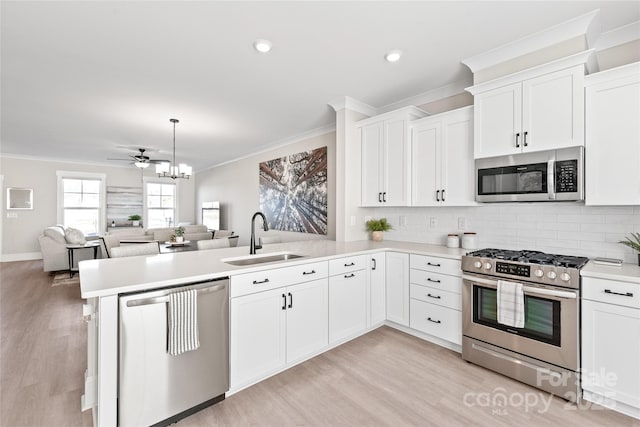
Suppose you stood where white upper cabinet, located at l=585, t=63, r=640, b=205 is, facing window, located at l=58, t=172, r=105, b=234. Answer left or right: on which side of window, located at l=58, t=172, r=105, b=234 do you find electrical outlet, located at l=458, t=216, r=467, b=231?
right

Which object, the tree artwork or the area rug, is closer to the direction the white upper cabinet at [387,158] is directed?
the area rug

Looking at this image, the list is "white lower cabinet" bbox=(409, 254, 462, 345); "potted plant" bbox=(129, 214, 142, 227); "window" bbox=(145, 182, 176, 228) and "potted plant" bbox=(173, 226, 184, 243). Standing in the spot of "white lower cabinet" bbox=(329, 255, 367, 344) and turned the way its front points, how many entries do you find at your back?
3

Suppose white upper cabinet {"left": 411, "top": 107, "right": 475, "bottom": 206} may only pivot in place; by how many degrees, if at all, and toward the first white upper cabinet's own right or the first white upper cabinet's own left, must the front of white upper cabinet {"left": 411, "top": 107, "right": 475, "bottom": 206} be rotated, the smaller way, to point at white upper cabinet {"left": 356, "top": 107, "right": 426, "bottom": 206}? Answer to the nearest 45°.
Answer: approximately 45° to the first white upper cabinet's own right

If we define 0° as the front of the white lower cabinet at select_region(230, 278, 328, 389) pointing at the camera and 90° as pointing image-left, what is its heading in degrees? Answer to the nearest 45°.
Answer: approximately 315°

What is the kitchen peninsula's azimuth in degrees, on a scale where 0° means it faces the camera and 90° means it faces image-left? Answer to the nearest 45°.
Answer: approximately 315°

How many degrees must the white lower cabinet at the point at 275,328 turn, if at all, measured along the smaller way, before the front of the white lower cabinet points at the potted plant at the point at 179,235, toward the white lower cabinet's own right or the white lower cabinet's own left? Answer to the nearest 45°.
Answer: approximately 180°

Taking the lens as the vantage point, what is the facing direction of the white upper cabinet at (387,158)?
facing the viewer and to the left of the viewer

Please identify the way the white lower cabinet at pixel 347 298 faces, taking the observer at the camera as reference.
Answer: facing the viewer and to the right of the viewer

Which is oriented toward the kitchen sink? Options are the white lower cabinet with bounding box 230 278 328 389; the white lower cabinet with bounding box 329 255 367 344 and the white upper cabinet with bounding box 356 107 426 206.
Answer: the white upper cabinet
